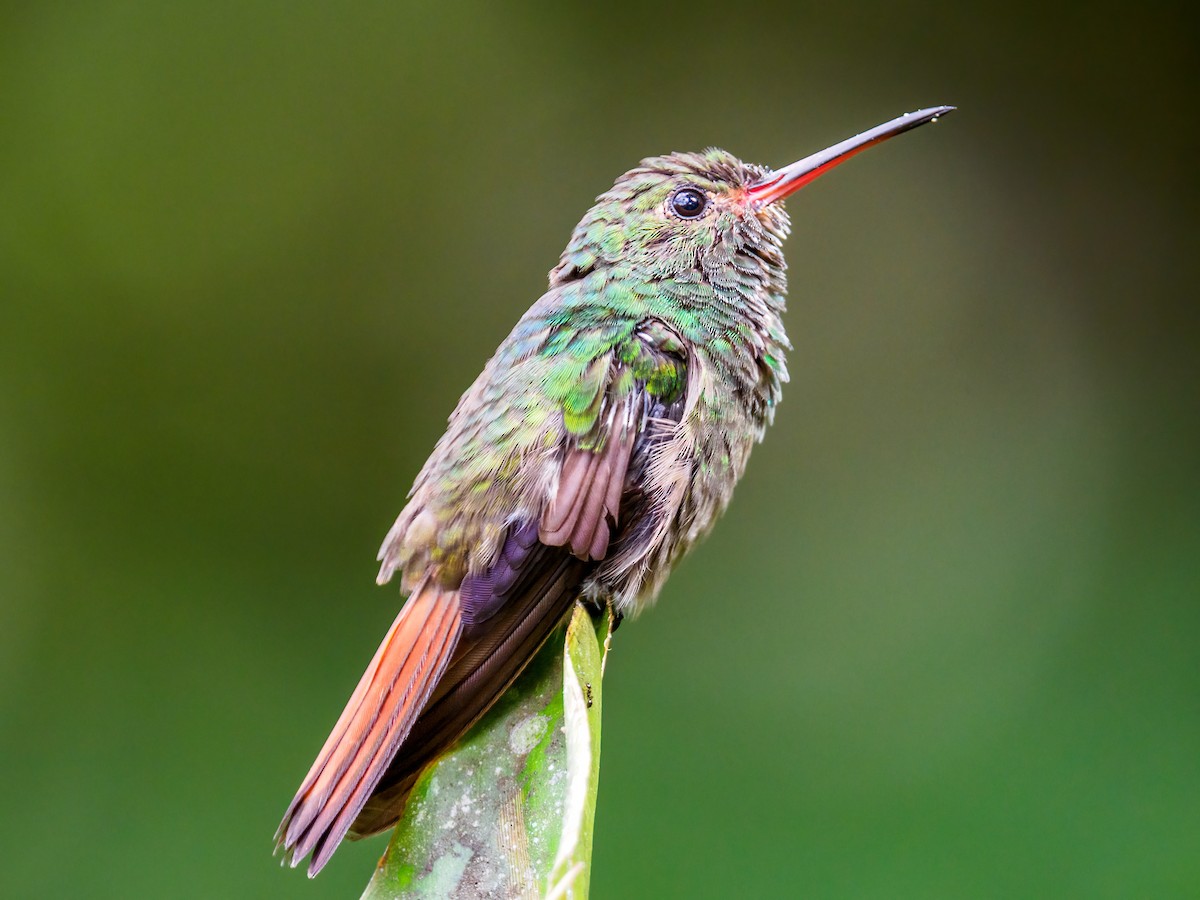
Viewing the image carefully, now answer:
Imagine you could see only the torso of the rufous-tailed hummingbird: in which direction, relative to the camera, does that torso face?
to the viewer's right
